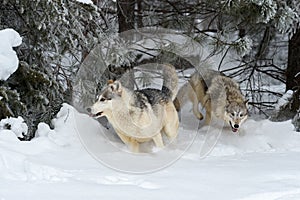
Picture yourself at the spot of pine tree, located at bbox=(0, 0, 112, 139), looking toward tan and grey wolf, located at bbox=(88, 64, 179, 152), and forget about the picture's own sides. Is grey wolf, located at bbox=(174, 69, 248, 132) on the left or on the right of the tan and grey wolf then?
left

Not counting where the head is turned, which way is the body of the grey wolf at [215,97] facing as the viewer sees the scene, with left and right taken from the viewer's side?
facing the viewer and to the right of the viewer

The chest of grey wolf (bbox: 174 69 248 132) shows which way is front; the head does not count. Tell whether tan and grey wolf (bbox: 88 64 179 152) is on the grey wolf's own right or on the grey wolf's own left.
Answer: on the grey wolf's own right
